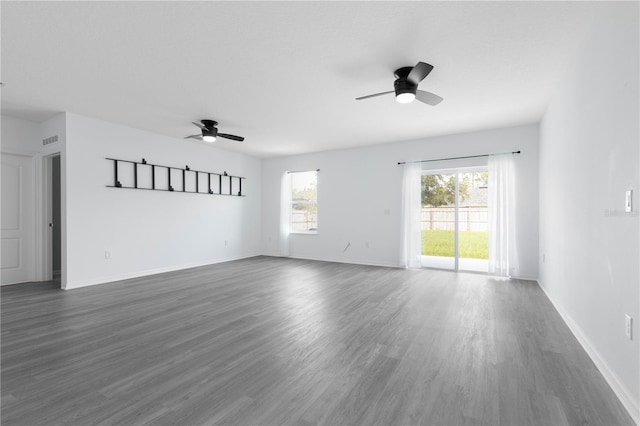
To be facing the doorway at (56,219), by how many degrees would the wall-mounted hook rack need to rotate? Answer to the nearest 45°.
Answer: approximately 135° to its right

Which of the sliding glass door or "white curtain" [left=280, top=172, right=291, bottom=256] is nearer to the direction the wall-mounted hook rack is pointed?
the sliding glass door

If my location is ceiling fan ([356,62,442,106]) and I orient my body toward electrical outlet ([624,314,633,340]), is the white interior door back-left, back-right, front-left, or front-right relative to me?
back-right

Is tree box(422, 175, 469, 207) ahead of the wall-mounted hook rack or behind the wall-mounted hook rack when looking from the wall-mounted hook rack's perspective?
ahead

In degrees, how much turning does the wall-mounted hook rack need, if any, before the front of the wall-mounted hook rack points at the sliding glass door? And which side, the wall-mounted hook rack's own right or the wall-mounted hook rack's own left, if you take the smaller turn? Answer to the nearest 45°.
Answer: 0° — it already faces it

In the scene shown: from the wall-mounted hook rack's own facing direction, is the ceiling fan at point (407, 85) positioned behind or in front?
in front

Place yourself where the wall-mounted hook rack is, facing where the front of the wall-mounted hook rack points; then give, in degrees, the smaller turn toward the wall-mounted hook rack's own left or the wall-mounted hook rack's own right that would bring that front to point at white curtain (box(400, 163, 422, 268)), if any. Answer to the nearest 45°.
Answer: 0° — it already faces it

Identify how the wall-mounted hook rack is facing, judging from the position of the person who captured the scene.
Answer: facing the viewer and to the right of the viewer

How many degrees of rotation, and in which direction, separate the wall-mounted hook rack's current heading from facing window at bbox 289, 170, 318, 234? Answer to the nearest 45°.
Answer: approximately 45° to its left

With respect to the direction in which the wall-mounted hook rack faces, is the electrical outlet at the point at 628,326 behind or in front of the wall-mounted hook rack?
in front

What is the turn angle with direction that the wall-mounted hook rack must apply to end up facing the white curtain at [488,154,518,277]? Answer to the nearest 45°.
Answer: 0° — it already faces it
